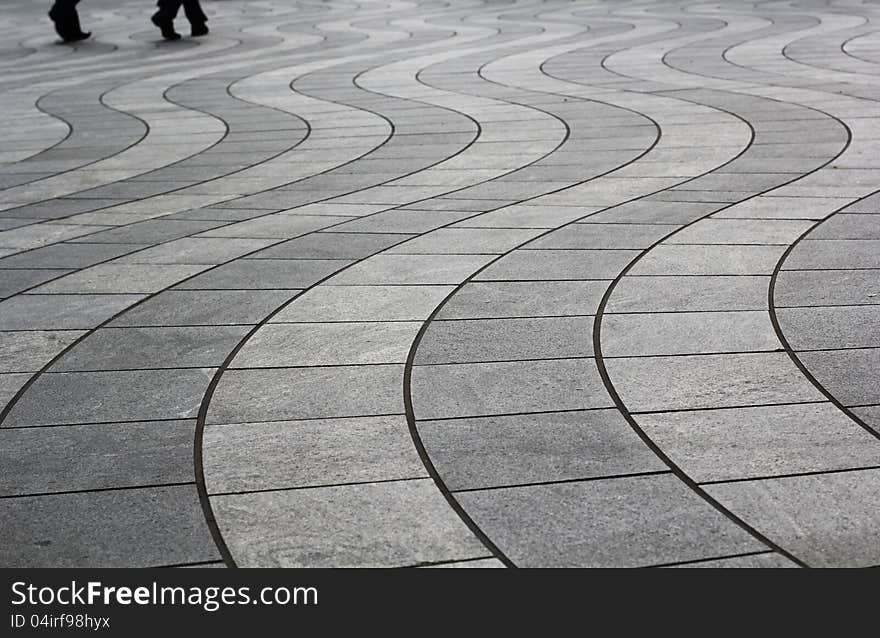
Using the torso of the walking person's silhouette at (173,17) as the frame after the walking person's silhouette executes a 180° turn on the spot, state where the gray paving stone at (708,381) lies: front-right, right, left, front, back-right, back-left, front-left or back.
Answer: left

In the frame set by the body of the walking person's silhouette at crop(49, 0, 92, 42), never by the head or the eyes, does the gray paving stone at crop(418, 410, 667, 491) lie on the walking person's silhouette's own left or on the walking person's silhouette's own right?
on the walking person's silhouette's own right

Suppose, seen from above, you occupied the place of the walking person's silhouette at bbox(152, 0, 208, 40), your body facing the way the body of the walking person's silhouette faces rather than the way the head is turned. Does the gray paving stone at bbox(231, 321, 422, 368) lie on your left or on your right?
on your right

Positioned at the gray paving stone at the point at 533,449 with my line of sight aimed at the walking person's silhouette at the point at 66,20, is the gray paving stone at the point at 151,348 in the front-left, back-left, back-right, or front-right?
front-left

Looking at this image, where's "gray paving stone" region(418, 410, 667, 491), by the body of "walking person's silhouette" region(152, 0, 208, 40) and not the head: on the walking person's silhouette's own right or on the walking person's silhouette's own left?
on the walking person's silhouette's own right

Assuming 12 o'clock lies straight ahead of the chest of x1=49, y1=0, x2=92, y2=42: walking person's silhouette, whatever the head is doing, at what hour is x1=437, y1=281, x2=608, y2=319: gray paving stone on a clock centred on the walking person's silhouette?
The gray paving stone is roughly at 3 o'clock from the walking person's silhouette.

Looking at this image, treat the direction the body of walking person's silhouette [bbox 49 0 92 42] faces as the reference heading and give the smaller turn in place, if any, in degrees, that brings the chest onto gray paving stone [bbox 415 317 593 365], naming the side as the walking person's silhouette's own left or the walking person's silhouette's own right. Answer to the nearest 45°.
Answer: approximately 90° to the walking person's silhouette's own right

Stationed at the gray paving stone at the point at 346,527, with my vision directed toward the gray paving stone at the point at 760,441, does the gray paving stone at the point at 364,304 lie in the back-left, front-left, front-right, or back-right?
front-left

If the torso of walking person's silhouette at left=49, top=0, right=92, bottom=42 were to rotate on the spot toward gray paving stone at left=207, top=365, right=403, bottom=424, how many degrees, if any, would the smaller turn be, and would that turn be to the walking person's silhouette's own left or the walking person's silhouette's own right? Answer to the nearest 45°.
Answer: approximately 90° to the walking person's silhouette's own right

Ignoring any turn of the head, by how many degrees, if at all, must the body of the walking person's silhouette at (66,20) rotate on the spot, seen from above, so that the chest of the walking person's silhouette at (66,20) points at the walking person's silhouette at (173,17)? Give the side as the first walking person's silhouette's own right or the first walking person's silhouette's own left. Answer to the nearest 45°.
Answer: approximately 45° to the first walking person's silhouette's own right

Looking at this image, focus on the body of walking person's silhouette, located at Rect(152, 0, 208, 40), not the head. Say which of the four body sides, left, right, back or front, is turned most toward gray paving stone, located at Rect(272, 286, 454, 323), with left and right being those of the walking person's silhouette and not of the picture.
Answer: right

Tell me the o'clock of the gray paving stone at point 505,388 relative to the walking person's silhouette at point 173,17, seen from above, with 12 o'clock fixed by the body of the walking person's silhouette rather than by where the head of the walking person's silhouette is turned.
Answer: The gray paving stone is roughly at 3 o'clock from the walking person's silhouette.

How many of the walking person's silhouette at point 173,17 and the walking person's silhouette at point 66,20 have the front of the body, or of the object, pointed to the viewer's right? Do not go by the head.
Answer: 2

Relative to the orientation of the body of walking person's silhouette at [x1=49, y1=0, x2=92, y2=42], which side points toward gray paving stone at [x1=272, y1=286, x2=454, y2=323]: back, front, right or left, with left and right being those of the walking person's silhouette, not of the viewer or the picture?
right

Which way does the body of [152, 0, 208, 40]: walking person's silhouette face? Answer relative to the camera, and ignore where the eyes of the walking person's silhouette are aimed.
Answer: to the viewer's right

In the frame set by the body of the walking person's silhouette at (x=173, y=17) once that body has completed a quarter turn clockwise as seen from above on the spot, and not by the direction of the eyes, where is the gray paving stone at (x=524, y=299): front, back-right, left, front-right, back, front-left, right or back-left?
front

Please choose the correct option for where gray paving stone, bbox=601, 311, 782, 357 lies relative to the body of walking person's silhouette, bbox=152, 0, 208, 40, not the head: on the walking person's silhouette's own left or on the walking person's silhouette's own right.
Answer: on the walking person's silhouette's own right

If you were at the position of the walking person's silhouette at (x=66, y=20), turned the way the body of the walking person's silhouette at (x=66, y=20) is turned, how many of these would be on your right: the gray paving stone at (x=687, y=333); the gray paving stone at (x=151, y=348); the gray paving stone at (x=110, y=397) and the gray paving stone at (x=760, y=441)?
4

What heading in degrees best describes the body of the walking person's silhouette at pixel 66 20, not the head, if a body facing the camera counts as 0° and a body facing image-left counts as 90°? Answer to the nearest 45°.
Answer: approximately 270°

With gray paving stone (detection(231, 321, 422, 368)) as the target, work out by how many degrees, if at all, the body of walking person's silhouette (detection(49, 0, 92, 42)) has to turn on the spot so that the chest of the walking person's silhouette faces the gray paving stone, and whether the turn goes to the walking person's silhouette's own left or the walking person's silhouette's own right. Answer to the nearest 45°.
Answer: approximately 90° to the walking person's silhouette's own right

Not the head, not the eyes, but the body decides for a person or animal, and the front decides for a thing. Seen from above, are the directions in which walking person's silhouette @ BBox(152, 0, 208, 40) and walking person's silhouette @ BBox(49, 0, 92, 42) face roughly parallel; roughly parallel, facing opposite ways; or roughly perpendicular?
roughly parallel
